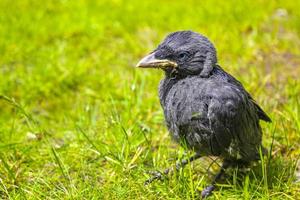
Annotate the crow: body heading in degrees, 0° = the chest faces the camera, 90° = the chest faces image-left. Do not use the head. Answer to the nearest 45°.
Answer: approximately 45°
